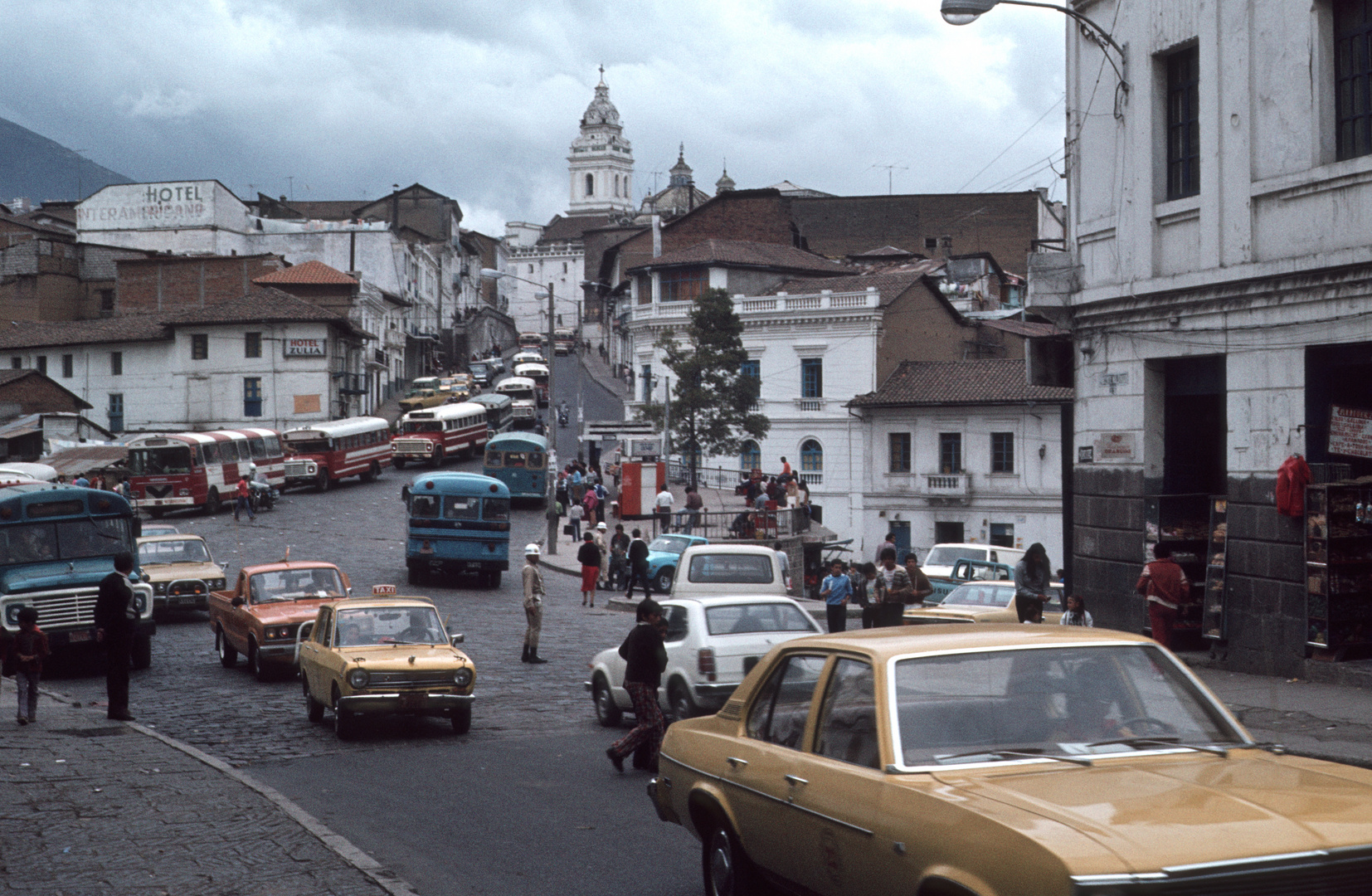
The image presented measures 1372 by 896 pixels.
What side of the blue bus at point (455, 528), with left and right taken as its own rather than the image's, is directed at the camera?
back

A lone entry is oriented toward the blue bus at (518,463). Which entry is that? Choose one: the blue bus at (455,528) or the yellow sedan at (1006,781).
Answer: the blue bus at (455,528)

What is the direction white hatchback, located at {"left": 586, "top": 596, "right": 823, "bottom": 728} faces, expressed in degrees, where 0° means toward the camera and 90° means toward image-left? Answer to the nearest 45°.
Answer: approximately 135°

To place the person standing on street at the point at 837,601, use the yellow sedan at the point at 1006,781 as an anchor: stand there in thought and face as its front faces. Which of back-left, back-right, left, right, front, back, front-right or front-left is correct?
back-left

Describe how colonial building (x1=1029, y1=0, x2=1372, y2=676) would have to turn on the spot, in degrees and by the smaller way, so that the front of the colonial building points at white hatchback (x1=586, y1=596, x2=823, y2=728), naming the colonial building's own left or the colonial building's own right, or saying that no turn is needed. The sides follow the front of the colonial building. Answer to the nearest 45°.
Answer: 0° — it already faces it

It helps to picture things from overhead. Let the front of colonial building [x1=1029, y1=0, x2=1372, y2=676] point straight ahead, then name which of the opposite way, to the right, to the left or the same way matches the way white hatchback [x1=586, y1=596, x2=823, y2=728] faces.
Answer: to the right

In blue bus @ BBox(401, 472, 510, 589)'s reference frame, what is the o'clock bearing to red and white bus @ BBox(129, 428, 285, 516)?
The red and white bus is roughly at 11 o'clock from the blue bus.

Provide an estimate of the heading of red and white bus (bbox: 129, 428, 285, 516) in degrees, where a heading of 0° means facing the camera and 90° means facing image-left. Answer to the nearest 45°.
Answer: approximately 45°

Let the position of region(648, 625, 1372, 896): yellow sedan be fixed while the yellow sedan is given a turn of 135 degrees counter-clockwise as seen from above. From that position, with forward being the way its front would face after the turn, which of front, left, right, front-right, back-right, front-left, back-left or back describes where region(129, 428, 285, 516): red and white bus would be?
front-left

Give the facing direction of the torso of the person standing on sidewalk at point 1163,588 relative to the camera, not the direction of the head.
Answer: away from the camera
